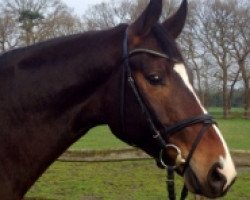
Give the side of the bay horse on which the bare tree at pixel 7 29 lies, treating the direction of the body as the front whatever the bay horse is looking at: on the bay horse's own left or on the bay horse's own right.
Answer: on the bay horse's own left

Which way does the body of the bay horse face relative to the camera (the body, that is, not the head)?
to the viewer's right

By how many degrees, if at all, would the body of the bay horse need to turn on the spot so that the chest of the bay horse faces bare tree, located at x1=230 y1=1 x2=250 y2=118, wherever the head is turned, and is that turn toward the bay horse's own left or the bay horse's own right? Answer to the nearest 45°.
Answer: approximately 90° to the bay horse's own left

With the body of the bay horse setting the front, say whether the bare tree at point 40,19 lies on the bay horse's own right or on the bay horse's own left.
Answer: on the bay horse's own left

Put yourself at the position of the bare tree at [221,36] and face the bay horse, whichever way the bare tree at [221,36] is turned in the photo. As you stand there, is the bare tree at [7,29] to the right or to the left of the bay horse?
right

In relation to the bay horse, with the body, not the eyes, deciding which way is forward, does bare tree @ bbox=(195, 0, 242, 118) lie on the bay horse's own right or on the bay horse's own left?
on the bay horse's own left
